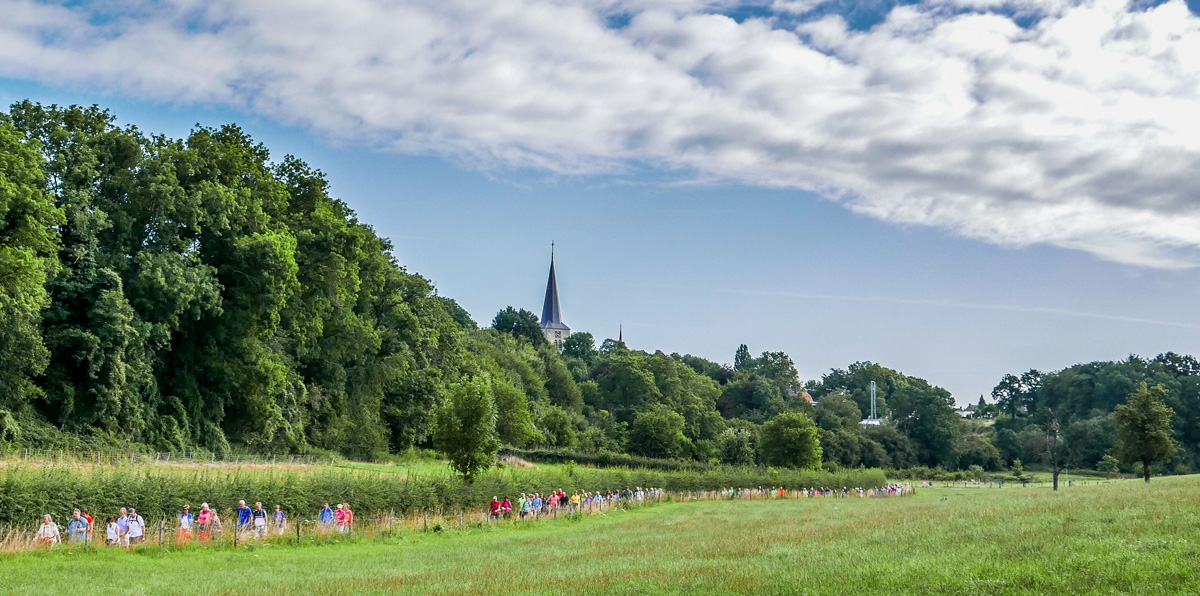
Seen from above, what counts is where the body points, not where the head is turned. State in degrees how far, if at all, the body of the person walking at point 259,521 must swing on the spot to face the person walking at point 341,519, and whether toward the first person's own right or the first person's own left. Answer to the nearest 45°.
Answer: approximately 180°

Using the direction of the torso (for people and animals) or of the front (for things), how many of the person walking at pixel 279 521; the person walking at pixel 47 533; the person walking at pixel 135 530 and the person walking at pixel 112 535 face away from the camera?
0

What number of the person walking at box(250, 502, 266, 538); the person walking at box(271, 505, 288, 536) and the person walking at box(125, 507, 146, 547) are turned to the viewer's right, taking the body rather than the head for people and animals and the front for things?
0

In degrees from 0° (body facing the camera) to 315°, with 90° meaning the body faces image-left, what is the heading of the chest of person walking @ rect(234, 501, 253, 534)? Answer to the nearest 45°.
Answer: approximately 45°

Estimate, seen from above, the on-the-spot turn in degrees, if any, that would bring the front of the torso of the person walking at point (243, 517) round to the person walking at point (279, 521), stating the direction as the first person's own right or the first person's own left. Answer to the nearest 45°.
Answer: approximately 180°

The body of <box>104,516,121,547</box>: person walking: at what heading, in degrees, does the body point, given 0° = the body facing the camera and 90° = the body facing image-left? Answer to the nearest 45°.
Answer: approximately 45°

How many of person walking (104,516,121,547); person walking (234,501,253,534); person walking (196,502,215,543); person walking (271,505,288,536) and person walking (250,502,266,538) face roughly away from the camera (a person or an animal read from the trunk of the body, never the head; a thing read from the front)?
0

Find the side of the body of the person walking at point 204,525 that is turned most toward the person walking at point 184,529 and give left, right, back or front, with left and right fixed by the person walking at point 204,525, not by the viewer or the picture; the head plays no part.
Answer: front

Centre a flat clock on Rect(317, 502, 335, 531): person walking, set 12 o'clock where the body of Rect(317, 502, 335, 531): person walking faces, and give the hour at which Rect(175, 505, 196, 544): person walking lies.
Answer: Rect(175, 505, 196, 544): person walking is roughly at 12 o'clock from Rect(317, 502, 335, 531): person walking.

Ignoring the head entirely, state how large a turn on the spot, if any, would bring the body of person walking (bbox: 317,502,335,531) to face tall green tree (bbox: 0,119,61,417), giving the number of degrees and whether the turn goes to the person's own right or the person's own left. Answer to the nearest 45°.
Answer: approximately 90° to the person's own right

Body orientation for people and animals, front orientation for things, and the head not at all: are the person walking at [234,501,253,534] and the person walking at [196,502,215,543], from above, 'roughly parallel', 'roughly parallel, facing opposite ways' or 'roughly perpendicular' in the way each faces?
roughly parallel

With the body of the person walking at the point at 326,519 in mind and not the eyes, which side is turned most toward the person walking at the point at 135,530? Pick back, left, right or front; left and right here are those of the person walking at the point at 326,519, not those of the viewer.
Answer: front

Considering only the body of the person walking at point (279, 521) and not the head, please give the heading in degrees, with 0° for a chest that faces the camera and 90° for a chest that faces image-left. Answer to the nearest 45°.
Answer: approximately 45°

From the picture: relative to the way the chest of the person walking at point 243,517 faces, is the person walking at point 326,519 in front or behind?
behind

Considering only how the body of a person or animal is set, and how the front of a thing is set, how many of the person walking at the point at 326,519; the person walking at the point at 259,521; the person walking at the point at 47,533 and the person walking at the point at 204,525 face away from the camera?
0
